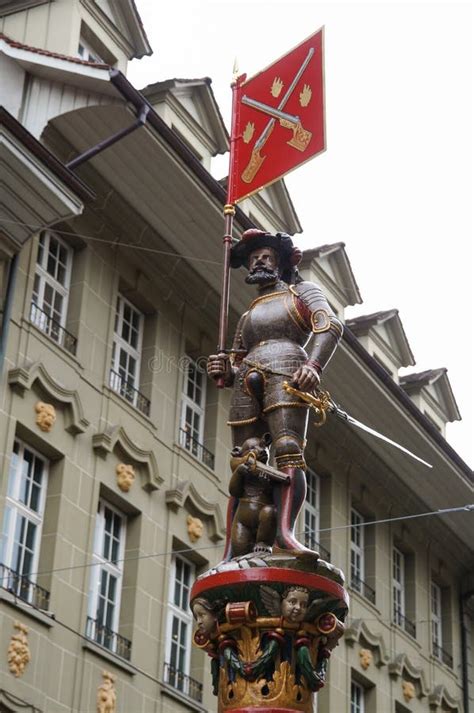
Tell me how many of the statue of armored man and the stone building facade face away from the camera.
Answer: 0

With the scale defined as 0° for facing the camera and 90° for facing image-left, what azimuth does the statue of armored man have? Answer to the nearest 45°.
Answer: approximately 45°

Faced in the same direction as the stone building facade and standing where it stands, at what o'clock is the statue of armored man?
The statue of armored man is roughly at 1 o'clock from the stone building facade.

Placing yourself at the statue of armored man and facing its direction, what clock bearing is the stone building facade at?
The stone building facade is roughly at 4 o'clock from the statue of armored man.

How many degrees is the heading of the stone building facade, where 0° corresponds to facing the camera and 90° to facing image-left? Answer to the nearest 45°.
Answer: approximately 315°
